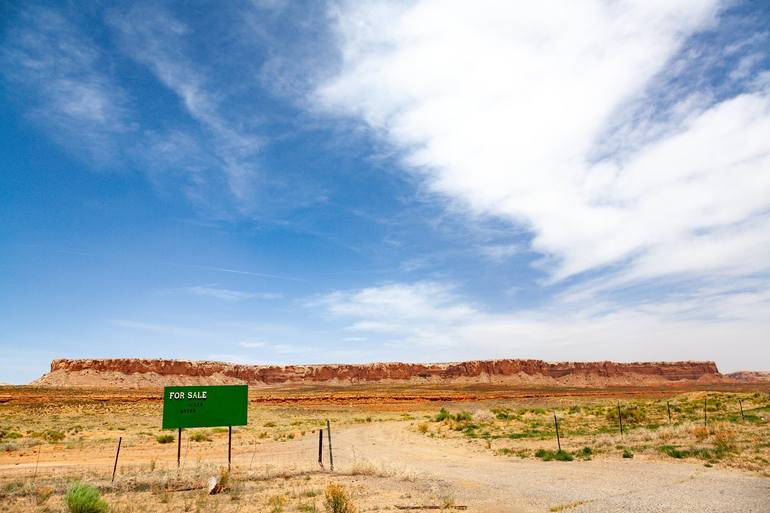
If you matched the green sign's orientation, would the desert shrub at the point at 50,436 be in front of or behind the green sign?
behind

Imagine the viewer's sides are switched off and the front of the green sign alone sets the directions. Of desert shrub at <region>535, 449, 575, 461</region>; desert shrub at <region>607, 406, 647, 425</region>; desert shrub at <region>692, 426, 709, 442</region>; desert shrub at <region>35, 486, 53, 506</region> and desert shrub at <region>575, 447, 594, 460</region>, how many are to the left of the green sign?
4

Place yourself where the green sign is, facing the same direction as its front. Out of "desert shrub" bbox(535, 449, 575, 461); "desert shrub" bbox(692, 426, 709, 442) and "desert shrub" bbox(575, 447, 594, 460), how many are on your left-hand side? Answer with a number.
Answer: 3

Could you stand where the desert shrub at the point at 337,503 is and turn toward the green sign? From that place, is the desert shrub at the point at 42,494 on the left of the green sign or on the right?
left

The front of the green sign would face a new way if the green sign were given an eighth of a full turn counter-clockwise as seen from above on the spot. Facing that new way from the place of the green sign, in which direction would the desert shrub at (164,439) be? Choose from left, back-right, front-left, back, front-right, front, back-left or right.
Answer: back-left

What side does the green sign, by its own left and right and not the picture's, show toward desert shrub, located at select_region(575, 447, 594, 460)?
left

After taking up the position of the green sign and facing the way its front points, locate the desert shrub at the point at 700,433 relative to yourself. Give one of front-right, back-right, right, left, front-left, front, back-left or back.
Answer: left

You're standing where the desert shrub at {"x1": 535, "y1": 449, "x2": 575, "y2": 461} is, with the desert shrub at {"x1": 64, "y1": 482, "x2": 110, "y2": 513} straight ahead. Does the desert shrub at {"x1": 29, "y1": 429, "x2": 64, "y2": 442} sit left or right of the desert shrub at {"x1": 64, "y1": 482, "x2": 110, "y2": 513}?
right

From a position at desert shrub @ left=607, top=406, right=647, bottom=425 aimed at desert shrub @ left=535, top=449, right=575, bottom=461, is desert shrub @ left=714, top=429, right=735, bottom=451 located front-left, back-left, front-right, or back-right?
front-left

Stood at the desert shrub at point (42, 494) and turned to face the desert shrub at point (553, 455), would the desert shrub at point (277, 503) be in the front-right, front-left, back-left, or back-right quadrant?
front-right

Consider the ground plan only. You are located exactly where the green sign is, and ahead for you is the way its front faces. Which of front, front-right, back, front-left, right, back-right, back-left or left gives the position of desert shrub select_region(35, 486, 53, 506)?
front-right

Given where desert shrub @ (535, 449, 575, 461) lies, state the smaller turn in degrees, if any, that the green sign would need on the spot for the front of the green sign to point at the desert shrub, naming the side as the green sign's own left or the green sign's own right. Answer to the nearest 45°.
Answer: approximately 90° to the green sign's own left

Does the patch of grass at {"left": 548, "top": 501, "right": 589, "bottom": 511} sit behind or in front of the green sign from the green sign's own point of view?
in front

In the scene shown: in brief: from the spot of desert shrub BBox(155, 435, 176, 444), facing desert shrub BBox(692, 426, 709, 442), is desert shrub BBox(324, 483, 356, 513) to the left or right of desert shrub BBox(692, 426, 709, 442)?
right

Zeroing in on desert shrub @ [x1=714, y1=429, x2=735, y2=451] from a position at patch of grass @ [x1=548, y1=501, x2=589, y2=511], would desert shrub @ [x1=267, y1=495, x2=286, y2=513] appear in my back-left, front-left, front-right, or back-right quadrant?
back-left

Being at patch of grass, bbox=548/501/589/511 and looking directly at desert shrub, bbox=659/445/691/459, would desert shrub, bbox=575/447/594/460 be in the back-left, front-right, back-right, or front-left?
front-left

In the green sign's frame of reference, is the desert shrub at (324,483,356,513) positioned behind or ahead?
ahead

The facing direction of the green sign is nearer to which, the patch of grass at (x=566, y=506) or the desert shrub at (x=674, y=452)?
the patch of grass

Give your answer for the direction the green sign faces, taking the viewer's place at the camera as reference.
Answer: facing the viewer
